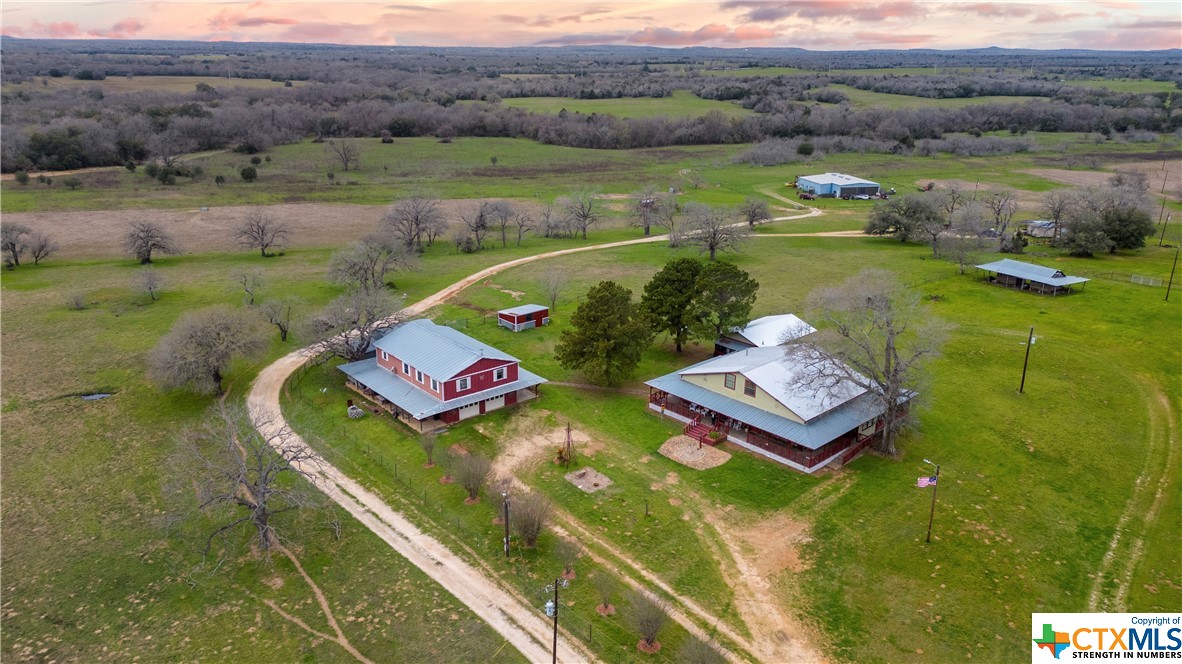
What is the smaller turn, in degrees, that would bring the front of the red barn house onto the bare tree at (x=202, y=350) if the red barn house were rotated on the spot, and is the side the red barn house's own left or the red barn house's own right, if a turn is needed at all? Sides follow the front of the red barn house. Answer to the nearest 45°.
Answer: approximately 135° to the red barn house's own right

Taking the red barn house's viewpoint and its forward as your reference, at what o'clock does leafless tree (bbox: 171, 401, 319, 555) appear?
The leafless tree is roughly at 3 o'clock from the red barn house.

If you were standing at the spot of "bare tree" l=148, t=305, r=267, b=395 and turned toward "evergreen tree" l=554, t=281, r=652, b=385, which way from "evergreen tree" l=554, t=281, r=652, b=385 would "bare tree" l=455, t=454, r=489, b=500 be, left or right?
right

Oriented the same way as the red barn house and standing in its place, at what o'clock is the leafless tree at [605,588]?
The leafless tree is roughly at 1 o'clock from the red barn house.

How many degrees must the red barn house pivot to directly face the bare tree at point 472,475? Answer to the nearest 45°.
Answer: approximately 45° to its right

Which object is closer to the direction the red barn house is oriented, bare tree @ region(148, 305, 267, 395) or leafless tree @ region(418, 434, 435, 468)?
the leafless tree

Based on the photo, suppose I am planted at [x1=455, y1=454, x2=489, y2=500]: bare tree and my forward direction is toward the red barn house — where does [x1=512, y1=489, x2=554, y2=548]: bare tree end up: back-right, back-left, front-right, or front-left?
back-right

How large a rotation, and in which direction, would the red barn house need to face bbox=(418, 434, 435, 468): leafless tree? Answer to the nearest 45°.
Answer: approximately 45° to its right
